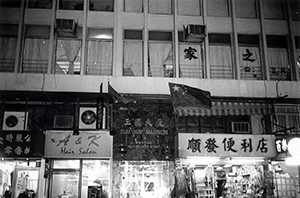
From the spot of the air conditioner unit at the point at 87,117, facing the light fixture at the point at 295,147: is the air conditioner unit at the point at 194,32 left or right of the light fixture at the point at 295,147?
left

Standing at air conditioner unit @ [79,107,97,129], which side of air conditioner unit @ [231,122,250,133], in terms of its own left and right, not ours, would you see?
right

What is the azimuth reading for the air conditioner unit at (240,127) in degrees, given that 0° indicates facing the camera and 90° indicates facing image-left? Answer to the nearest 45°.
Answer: approximately 0°

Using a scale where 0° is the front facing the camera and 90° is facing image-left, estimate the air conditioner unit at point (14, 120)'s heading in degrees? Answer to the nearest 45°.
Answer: approximately 0°

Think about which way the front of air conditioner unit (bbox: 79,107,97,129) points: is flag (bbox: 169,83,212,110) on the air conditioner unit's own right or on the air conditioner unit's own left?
on the air conditioner unit's own left
